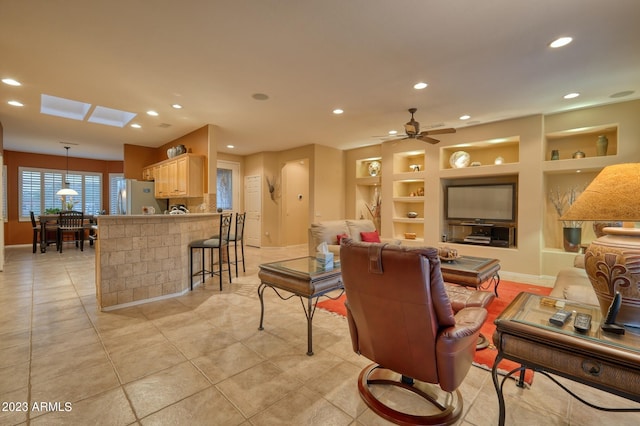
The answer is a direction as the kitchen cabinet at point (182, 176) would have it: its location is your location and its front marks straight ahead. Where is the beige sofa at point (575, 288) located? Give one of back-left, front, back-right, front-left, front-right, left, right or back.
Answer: left

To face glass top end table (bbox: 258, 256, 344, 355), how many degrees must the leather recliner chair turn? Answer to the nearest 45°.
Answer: approximately 90° to its left

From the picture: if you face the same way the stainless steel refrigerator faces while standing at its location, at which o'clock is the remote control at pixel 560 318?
The remote control is roughly at 10 o'clock from the stainless steel refrigerator.

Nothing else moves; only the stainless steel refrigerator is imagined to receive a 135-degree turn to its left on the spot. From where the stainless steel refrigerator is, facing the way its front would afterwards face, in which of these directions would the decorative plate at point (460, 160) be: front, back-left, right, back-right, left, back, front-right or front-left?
front-right

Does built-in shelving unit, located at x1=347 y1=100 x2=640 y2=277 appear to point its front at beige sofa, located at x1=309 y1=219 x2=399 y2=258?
yes

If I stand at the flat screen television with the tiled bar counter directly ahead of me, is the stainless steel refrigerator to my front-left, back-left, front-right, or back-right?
front-right

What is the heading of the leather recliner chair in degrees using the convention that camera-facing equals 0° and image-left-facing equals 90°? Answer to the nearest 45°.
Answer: approximately 225°

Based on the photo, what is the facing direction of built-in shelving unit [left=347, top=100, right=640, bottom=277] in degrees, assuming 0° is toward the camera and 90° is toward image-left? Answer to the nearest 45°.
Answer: approximately 45°

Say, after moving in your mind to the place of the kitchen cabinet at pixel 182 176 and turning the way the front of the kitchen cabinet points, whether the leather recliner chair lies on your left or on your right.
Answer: on your left

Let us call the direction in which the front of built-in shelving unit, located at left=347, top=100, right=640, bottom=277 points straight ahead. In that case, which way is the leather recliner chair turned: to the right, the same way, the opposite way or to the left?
the opposite way

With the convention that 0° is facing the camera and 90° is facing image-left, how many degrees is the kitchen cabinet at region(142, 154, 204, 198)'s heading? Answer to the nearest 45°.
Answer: approximately 45°

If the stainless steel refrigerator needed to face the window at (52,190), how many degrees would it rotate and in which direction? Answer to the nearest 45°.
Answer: approximately 90° to its right

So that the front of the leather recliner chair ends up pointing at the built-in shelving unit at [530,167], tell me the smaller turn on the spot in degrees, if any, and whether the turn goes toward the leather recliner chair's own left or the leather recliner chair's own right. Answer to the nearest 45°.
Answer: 0° — it already faces it

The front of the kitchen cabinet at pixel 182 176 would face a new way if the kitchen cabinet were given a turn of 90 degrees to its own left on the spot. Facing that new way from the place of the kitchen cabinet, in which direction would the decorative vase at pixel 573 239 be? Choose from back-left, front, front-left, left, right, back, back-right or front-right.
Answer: front

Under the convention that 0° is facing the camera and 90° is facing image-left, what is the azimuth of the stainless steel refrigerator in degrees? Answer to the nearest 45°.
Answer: approximately 45°

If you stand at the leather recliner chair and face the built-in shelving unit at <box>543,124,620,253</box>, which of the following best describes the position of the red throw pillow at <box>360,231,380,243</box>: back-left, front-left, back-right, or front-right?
front-left

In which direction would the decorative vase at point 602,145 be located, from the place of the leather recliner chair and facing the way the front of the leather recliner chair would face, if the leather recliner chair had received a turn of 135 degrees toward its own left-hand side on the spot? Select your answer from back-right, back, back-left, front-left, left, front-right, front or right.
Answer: back-right

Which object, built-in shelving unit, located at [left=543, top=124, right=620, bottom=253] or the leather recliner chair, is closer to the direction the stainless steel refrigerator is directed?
the leather recliner chair
